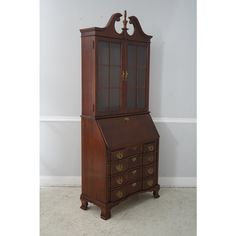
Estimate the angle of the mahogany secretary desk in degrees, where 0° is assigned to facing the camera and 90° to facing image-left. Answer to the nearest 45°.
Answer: approximately 315°
